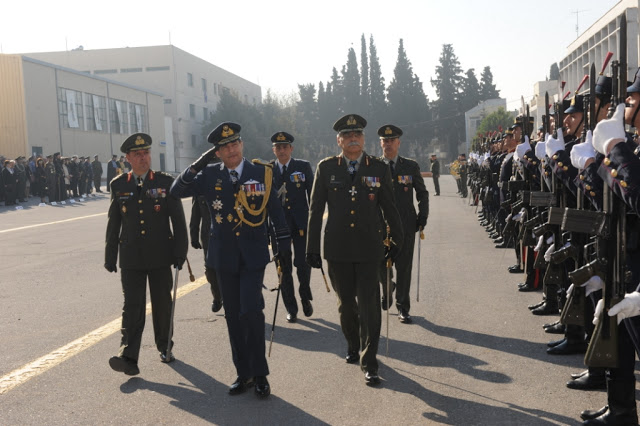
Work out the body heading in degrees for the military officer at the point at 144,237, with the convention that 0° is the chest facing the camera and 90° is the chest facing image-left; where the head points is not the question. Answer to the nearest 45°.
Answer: approximately 0°

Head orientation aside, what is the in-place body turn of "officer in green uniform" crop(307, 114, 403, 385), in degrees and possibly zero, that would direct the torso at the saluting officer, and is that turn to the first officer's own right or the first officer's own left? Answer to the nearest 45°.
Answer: approximately 45° to the first officer's own right

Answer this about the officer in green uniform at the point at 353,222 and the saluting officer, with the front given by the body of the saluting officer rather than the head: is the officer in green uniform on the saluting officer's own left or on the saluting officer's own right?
on the saluting officer's own left

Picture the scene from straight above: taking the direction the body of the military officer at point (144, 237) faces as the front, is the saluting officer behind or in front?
in front

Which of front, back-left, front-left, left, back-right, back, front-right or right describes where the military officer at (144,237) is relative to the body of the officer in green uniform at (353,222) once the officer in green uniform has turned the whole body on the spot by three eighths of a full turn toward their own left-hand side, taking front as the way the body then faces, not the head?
back-left

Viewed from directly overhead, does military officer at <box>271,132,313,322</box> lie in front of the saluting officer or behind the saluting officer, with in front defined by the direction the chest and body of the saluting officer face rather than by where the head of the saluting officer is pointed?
behind

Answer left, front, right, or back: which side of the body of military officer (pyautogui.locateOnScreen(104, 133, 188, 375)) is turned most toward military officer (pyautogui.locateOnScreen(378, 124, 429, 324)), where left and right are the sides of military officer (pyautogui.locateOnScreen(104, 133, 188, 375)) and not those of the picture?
left

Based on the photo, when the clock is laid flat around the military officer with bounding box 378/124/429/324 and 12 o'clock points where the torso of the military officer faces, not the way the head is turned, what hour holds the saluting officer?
The saluting officer is roughly at 1 o'clock from the military officer.

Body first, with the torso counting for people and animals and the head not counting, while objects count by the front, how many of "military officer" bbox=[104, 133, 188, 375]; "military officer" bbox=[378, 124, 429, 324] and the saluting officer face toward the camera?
3
